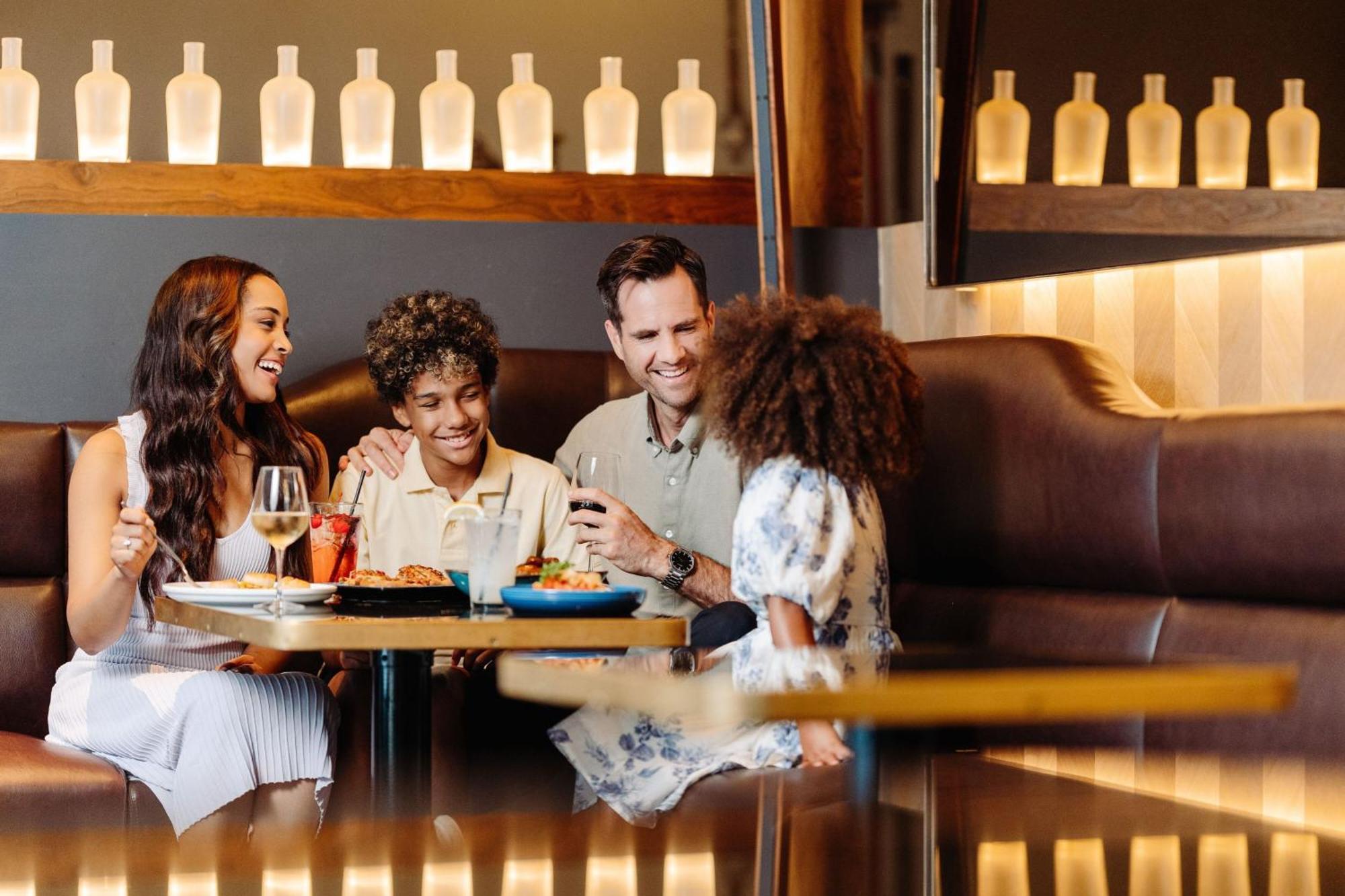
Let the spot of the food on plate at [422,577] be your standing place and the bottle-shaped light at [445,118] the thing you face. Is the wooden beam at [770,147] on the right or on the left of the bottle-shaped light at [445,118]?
right

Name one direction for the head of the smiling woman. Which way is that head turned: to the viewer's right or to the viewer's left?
to the viewer's right

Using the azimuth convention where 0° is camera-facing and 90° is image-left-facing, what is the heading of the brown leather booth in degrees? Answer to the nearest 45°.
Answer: approximately 0°

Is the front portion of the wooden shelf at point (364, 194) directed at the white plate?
yes

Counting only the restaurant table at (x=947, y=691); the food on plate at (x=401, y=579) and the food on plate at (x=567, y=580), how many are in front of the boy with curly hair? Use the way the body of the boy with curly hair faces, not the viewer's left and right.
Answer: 3

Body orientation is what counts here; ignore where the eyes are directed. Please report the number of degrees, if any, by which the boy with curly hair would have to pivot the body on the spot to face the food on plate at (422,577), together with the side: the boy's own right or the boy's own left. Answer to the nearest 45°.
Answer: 0° — they already face it

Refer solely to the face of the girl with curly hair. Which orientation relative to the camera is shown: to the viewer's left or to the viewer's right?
to the viewer's left

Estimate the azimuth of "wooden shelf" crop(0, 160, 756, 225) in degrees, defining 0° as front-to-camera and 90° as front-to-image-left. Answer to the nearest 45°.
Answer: approximately 0°

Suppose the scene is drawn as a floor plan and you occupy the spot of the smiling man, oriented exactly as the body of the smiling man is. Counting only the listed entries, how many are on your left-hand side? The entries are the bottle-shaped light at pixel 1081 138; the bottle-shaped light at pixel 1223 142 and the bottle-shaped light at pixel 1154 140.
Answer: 3

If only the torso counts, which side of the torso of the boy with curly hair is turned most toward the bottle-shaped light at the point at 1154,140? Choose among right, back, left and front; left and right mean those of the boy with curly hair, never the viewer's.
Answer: left

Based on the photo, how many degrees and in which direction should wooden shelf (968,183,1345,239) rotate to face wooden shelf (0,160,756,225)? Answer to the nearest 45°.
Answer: approximately 90° to its right

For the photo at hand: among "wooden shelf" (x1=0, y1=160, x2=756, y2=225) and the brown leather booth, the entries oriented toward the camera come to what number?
2
